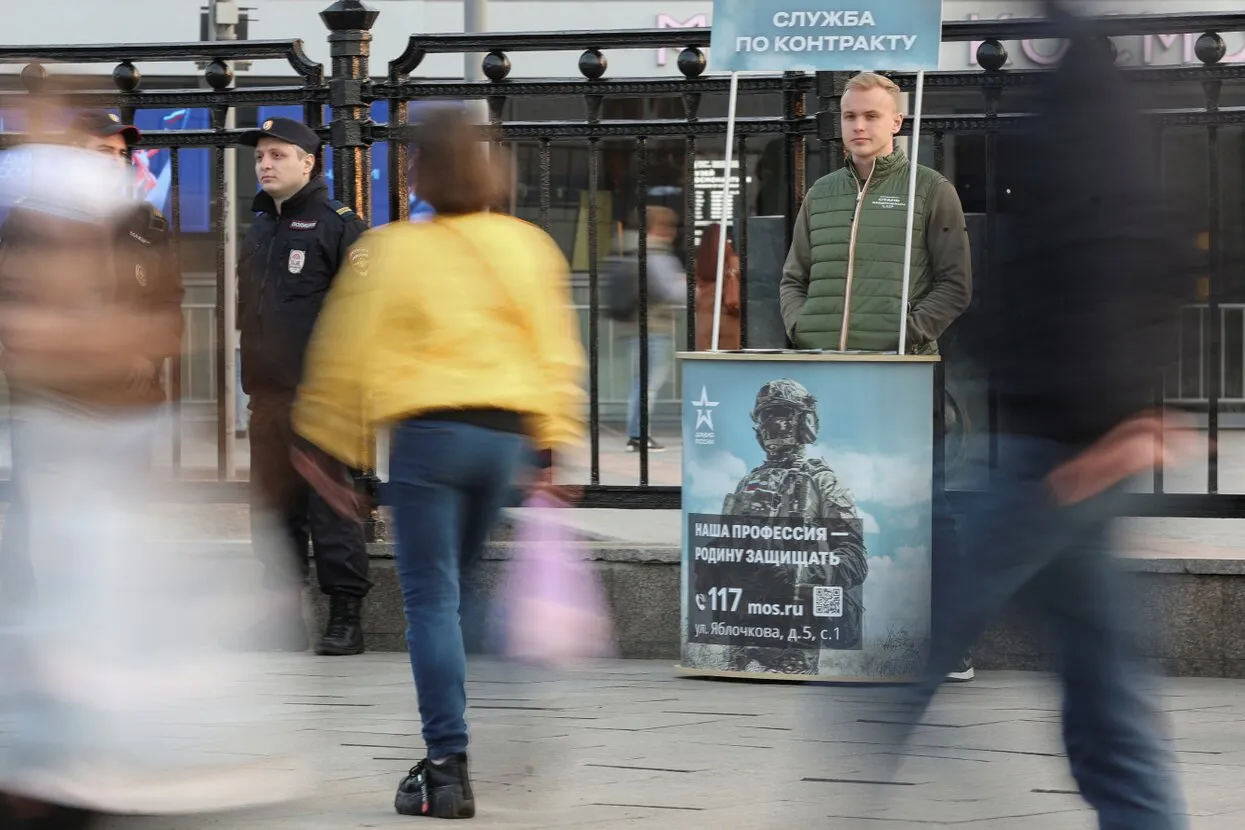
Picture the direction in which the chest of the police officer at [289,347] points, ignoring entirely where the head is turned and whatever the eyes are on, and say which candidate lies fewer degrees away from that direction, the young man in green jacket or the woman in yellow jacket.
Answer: the woman in yellow jacket

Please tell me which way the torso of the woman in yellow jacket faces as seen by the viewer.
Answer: away from the camera

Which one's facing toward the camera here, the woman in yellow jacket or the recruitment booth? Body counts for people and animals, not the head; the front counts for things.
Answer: the recruitment booth

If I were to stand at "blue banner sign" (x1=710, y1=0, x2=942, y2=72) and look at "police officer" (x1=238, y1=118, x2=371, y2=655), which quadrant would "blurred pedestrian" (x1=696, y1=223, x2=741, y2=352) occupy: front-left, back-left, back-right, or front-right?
front-right

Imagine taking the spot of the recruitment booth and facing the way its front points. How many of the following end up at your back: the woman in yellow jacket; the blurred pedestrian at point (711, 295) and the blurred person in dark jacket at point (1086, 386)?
1

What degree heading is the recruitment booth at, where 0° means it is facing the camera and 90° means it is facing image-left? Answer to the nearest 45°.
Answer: approximately 0°

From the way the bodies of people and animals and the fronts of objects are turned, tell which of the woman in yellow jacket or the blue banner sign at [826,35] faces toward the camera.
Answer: the blue banner sign

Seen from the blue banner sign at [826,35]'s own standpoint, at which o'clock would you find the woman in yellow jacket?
The woman in yellow jacket is roughly at 1 o'clock from the blue banner sign.

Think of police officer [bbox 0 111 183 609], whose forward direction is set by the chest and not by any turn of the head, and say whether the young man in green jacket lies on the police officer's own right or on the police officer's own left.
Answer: on the police officer's own left

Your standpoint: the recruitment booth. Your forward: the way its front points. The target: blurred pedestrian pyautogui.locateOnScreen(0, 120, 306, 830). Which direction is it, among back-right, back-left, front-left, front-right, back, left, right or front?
front-right

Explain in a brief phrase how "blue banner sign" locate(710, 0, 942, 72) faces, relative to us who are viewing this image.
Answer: facing the viewer

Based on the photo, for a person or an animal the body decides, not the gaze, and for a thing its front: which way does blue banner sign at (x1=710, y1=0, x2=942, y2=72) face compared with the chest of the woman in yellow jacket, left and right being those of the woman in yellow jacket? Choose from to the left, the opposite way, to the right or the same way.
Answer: the opposite way

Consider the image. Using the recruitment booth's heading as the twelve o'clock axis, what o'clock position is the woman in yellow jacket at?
The woman in yellow jacket is roughly at 1 o'clock from the recruitment booth.

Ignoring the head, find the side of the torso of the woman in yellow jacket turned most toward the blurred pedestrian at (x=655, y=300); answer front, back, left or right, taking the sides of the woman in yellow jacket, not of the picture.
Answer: front

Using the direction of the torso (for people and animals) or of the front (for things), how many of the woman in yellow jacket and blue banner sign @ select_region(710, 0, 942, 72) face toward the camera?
1
